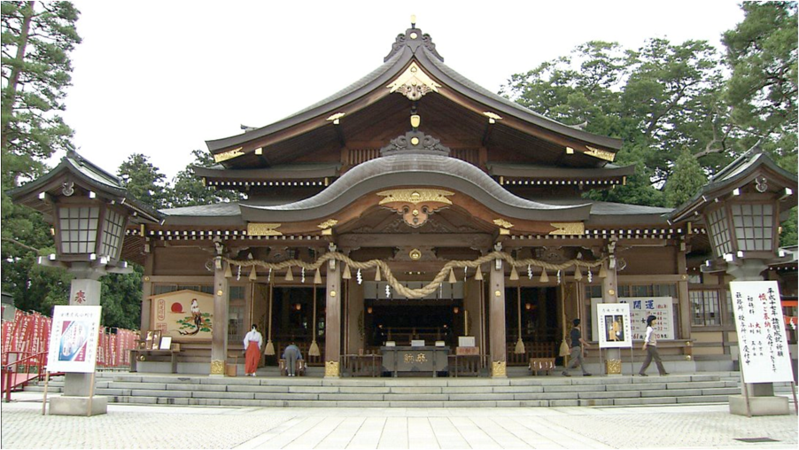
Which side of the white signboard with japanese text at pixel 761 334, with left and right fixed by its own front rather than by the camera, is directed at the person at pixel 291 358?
right

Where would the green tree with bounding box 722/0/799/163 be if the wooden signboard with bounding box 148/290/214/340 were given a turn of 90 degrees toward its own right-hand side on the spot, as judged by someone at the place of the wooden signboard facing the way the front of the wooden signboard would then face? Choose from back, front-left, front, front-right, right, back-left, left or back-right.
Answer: back

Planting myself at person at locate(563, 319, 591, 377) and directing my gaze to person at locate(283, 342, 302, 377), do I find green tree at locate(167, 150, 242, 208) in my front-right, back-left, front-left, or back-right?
front-right

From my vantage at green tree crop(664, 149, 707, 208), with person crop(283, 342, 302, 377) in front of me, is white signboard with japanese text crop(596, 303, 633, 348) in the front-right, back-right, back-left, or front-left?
front-left

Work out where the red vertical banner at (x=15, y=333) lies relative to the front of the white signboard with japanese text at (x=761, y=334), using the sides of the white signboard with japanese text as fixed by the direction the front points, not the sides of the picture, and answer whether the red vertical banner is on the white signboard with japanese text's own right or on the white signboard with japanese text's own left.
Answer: on the white signboard with japanese text's own right

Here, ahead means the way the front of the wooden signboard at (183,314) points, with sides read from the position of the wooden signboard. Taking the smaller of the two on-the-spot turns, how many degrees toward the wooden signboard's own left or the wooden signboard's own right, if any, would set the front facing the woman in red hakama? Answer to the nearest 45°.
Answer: approximately 45° to the wooden signboard's own left

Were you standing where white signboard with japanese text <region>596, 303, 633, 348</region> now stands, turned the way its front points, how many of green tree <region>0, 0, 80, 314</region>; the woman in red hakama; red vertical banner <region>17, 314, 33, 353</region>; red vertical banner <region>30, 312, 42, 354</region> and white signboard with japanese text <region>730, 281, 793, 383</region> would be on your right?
4

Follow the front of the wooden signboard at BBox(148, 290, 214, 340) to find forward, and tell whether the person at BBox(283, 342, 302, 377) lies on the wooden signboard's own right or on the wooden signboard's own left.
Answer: on the wooden signboard's own left

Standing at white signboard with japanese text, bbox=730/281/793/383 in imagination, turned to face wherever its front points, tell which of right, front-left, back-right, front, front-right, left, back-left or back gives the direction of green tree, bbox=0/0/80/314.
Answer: right

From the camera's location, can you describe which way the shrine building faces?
facing the viewer

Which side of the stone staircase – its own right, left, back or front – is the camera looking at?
front

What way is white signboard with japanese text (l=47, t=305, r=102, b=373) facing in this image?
toward the camera

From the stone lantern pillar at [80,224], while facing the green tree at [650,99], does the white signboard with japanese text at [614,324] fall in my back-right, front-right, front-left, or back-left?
front-right

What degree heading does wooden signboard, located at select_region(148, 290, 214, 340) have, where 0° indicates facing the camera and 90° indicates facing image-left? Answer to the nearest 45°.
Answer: approximately 0°

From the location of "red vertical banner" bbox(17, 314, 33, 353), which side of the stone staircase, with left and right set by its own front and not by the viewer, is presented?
right

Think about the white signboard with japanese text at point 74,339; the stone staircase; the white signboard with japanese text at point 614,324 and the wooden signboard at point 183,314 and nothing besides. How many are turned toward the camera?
4
